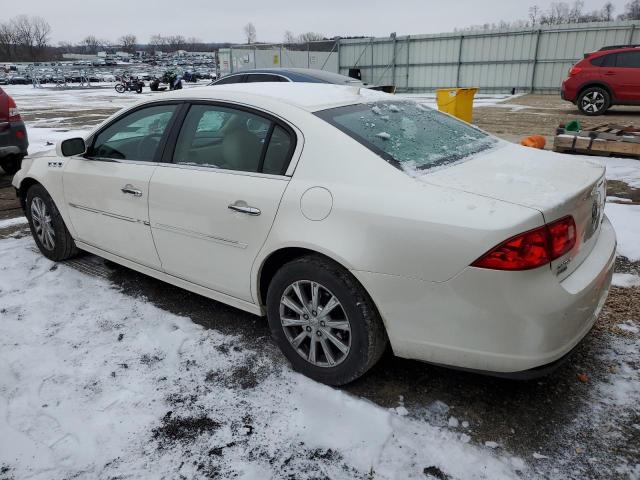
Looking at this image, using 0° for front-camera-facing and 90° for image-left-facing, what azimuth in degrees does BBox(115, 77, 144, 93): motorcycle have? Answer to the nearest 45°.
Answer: approximately 90°

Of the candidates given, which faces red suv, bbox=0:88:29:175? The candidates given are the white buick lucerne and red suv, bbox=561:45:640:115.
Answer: the white buick lucerne

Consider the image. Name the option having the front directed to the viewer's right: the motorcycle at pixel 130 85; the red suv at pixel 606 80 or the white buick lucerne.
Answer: the red suv

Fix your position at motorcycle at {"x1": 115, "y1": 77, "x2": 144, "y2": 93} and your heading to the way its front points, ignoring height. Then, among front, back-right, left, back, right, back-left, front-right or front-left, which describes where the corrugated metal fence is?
back-left

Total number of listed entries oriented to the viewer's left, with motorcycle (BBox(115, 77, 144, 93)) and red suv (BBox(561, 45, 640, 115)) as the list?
1

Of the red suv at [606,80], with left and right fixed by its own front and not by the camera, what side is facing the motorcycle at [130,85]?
back

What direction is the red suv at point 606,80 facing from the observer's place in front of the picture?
facing to the right of the viewer

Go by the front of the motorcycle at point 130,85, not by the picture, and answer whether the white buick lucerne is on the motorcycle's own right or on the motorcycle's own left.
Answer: on the motorcycle's own left

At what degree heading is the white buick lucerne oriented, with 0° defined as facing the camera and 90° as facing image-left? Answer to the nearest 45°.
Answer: approximately 135°

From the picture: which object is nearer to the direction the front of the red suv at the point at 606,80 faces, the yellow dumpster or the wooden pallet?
the wooden pallet

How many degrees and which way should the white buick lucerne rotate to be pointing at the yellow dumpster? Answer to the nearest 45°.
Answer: approximately 45° to its right

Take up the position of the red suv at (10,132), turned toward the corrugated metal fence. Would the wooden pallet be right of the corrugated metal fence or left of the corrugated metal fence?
right

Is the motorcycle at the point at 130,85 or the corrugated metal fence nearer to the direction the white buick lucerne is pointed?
the motorcycle

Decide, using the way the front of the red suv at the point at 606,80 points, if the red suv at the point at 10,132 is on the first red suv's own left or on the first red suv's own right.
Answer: on the first red suv's own right

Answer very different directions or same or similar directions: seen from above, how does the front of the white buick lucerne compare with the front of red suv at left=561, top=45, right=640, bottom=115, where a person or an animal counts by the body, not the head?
very different directions

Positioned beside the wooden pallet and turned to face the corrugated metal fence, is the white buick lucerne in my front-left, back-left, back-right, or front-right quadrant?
back-left

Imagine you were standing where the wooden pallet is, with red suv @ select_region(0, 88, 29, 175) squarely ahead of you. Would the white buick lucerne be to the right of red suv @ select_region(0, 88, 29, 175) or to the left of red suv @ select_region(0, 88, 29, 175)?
left
